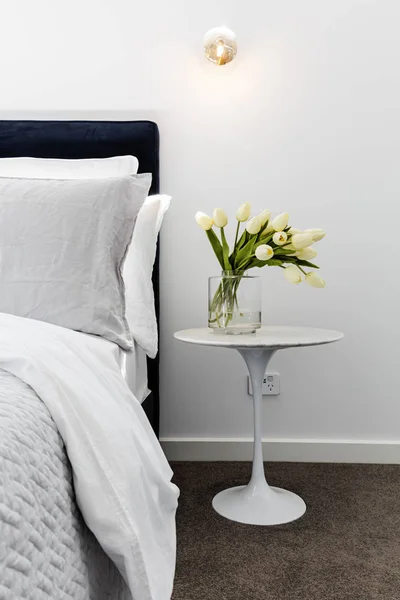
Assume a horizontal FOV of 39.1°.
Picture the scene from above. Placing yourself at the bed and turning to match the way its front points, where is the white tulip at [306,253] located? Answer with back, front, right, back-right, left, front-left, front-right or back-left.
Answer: back-left

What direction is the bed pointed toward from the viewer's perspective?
toward the camera

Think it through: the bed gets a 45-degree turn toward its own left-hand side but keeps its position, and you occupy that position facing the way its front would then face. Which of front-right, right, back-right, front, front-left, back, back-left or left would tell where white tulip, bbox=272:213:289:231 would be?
left

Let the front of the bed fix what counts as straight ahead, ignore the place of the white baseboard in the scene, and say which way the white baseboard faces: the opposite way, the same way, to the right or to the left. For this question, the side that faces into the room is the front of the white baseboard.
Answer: the same way

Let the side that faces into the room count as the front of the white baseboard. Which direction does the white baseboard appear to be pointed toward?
toward the camera

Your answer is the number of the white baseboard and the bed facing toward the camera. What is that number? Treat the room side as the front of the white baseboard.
2

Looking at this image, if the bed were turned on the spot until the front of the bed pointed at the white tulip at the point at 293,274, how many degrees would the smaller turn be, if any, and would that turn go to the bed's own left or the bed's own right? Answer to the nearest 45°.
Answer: approximately 135° to the bed's own left

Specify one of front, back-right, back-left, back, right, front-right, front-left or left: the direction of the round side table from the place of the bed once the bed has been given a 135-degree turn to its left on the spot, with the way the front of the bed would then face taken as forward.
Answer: front

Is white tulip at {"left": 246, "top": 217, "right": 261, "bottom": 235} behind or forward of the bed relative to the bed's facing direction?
behind

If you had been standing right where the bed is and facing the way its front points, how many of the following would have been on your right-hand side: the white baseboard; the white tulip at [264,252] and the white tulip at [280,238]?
0

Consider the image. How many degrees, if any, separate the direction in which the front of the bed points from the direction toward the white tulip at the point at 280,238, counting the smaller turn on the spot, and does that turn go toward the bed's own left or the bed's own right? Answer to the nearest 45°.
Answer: approximately 135° to the bed's own left
